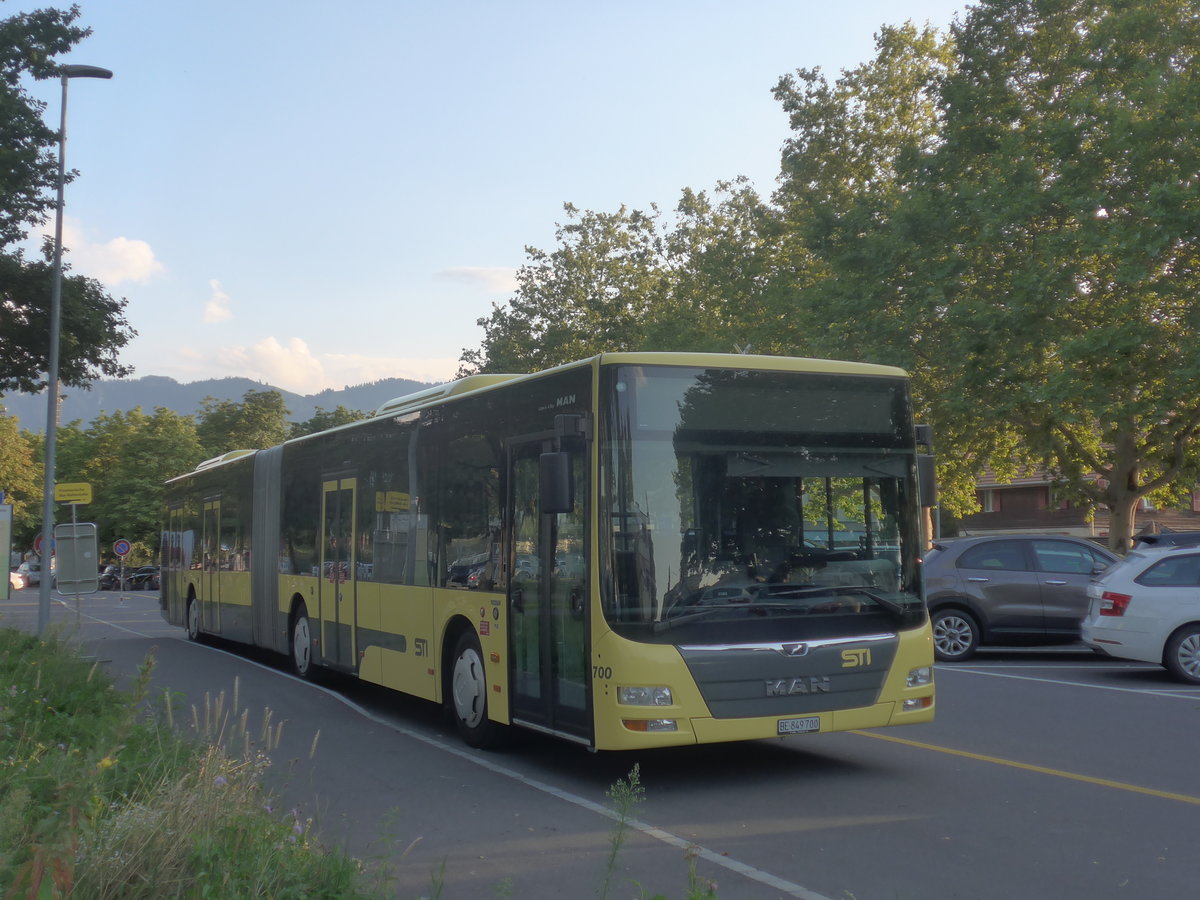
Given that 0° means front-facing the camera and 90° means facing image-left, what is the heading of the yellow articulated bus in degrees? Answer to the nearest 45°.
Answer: approximately 315°

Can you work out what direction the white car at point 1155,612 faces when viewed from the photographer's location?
facing to the right of the viewer

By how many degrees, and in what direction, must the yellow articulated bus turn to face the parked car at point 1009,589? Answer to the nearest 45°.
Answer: approximately 90° to its left

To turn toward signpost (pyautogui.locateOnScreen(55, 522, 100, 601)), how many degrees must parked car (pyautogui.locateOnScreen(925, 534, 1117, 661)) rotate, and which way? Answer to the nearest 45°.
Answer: approximately 180°

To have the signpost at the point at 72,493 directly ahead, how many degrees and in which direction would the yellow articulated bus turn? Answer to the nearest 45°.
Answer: approximately 180°

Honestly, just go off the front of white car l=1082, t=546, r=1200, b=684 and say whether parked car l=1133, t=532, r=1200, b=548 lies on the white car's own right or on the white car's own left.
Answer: on the white car's own left

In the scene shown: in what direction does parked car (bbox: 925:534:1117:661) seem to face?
to the viewer's right

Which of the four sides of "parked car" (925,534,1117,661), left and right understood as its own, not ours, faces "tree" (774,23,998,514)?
left

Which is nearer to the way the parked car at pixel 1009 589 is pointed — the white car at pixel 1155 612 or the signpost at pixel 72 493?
the white car

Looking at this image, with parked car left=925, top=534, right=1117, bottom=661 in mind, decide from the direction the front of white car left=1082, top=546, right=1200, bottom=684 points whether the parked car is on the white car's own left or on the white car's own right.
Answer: on the white car's own left
